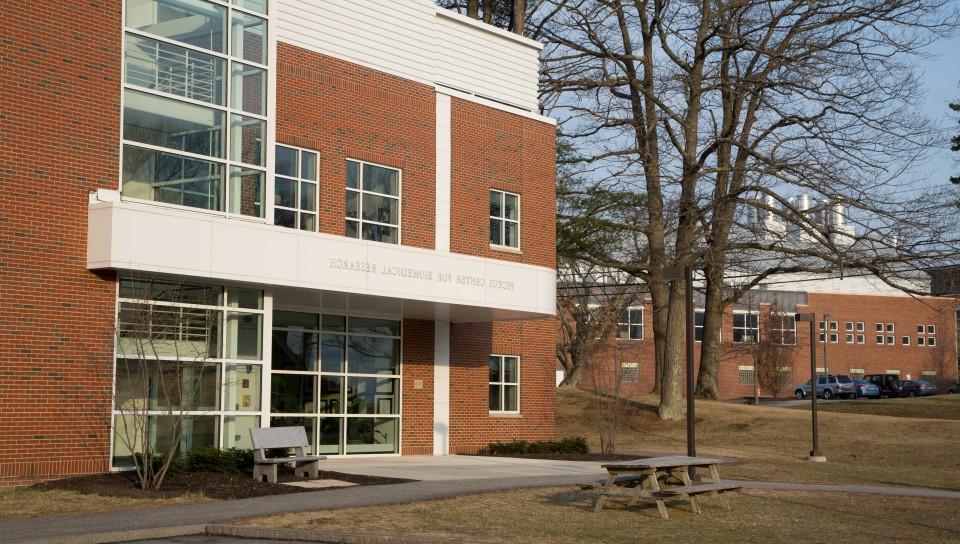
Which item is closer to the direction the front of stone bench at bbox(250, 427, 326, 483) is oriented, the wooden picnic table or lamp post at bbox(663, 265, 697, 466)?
the wooden picnic table

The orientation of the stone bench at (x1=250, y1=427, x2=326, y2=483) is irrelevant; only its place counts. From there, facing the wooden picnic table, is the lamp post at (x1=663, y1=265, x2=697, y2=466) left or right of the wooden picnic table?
left
